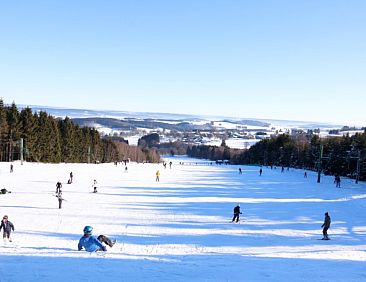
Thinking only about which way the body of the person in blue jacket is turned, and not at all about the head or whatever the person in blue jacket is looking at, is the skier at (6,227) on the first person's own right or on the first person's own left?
on the first person's own left

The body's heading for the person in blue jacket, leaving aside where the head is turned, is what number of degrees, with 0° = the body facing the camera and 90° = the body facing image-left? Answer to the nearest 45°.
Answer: approximately 225°

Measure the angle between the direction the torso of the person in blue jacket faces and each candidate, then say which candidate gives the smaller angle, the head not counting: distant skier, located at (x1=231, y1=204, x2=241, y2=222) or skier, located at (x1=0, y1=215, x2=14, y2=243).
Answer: the distant skier

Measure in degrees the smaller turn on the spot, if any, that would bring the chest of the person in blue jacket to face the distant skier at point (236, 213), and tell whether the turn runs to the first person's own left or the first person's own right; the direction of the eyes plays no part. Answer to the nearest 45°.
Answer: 0° — they already face them
